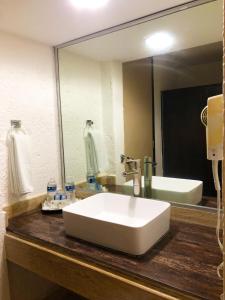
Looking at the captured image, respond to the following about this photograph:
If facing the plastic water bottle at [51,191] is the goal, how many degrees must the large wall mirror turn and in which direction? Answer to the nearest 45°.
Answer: approximately 45° to its right

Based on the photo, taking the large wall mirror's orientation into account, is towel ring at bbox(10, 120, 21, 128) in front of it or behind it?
in front

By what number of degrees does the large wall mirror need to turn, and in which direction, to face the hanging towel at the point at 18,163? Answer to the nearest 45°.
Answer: approximately 45° to its right

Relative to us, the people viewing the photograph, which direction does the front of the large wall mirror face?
facing the viewer and to the left of the viewer

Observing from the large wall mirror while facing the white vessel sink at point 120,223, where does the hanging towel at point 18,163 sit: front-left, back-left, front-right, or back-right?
front-right
